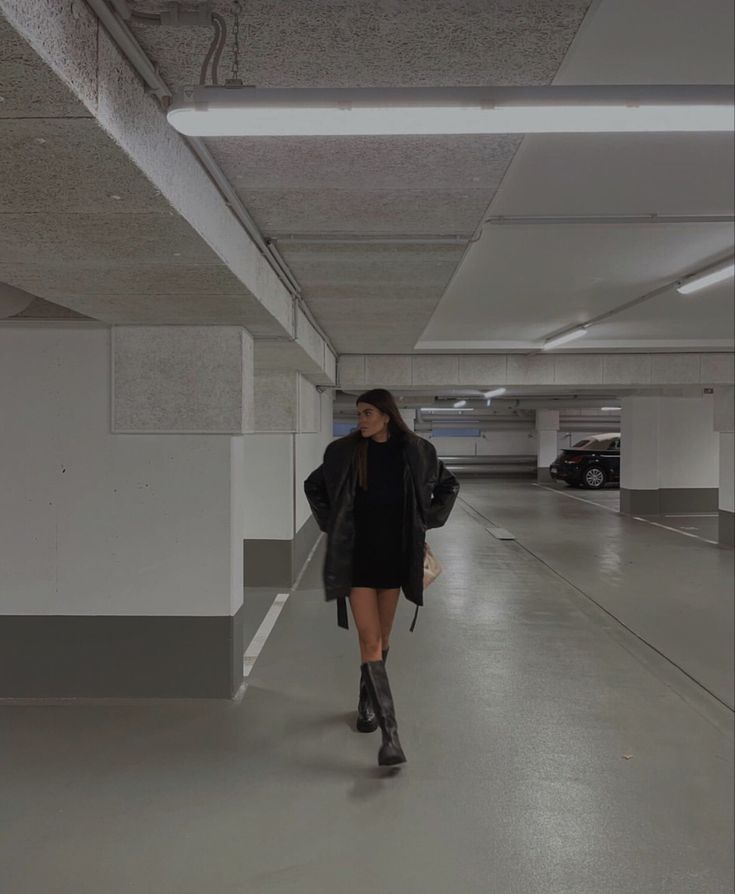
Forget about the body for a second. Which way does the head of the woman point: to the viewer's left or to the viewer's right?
to the viewer's left

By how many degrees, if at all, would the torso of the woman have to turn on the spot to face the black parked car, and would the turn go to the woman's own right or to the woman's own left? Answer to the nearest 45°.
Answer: approximately 180°

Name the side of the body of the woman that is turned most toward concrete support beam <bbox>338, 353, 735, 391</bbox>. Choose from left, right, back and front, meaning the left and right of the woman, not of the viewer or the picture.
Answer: back

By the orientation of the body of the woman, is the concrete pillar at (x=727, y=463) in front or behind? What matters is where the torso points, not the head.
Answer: behind

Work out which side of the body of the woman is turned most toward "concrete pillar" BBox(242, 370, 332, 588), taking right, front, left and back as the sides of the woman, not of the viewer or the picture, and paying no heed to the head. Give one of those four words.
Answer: back

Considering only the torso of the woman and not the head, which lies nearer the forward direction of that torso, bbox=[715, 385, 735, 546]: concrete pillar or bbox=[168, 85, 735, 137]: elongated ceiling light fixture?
the elongated ceiling light fixture

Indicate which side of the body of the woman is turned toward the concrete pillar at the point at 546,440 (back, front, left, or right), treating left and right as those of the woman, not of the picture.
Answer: back

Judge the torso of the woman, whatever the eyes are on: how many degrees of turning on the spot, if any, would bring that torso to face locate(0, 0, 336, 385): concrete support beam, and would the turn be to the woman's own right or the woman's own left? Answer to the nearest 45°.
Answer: approximately 45° to the woman's own right

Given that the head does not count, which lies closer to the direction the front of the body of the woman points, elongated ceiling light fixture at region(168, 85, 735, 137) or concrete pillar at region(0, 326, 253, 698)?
the elongated ceiling light fixture

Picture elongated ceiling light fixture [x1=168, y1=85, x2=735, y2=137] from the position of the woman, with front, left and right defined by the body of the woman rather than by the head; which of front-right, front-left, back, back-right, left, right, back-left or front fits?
front

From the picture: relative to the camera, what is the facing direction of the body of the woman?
toward the camera

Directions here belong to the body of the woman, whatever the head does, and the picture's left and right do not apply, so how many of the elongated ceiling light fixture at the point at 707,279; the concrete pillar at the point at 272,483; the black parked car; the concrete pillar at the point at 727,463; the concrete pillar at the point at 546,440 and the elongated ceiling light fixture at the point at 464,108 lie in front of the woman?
1

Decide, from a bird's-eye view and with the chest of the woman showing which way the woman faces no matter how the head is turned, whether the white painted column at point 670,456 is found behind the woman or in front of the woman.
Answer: behind

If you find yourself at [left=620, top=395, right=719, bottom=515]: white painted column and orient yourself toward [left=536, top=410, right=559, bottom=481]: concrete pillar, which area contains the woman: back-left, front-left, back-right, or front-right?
back-left

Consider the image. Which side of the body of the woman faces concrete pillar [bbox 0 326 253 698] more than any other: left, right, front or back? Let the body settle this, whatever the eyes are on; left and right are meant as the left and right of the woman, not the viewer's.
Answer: right
